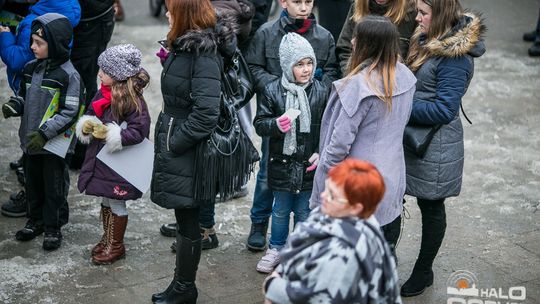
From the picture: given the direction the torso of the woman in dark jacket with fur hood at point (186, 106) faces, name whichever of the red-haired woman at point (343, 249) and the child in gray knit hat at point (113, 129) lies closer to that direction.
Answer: the child in gray knit hat

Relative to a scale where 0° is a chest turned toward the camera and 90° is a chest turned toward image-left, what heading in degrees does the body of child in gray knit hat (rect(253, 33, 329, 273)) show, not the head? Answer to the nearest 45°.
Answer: approximately 0°

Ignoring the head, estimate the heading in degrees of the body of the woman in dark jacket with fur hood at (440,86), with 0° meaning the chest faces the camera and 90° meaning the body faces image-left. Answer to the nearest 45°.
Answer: approximately 90°

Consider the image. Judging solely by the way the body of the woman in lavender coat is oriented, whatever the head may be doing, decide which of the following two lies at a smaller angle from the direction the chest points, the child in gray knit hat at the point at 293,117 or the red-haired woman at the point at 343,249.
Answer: the child in gray knit hat

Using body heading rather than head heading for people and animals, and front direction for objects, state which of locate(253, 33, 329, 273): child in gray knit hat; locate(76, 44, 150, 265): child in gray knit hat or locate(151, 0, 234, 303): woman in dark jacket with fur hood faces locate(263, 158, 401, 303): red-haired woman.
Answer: locate(253, 33, 329, 273): child in gray knit hat

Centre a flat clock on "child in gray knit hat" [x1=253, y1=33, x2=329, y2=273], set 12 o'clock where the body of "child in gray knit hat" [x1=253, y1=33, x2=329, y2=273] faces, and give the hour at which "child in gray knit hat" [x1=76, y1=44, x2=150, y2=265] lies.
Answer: "child in gray knit hat" [x1=76, y1=44, x2=150, y2=265] is roughly at 3 o'clock from "child in gray knit hat" [x1=253, y1=33, x2=329, y2=273].

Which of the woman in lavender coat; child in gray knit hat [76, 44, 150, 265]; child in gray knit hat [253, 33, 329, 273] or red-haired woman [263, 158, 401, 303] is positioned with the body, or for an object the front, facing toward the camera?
child in gray knit hat [253, 33, 329, 273]

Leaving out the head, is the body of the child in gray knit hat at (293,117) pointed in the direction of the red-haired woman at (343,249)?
yes
